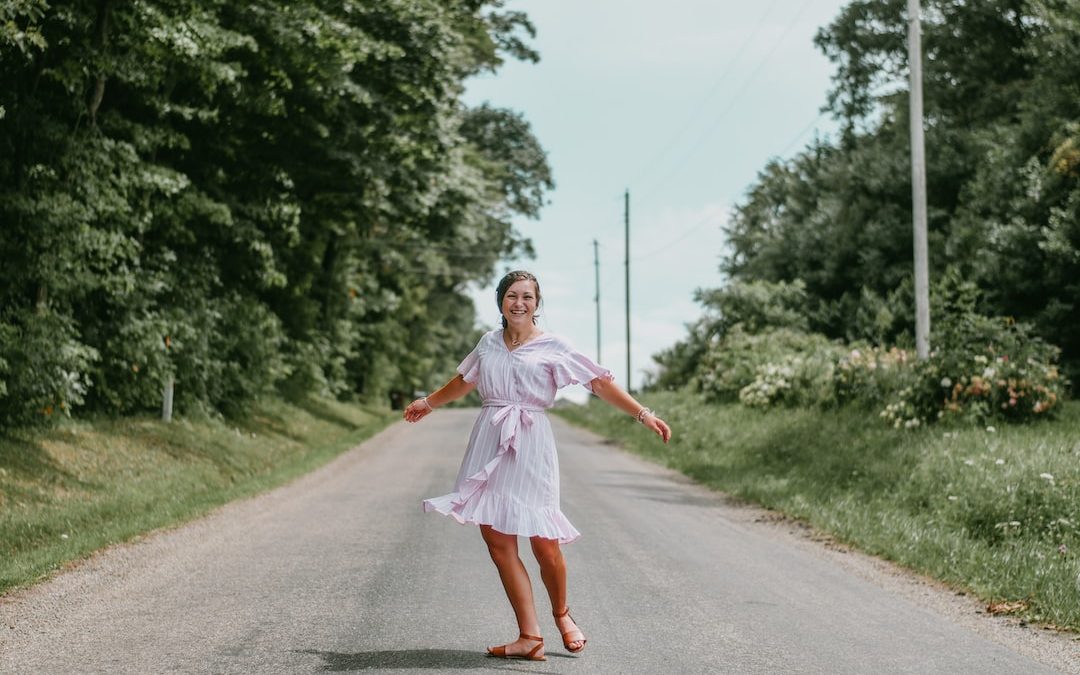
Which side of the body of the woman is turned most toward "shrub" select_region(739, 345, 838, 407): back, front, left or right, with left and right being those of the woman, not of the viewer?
back

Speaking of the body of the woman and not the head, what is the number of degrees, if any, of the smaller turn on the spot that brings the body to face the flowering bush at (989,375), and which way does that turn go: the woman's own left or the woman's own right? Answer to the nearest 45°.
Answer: approximately 135° to the woman's own left

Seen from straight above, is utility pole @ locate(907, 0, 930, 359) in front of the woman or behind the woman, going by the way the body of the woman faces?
behind

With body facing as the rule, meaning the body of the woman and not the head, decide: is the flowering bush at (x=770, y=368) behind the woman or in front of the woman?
behind

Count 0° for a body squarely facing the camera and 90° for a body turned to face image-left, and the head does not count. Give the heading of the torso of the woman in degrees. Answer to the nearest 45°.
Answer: approximately 0°
